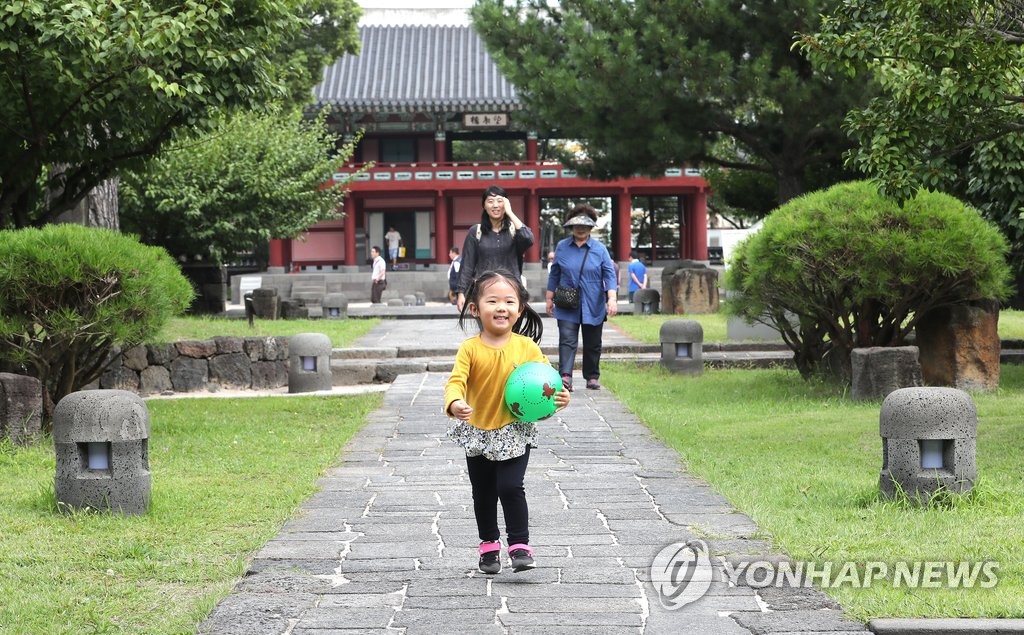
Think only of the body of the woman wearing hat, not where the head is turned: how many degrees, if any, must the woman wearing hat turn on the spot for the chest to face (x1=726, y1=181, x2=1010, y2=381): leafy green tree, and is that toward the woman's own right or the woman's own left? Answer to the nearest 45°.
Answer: approximately 90° to the woman's own left

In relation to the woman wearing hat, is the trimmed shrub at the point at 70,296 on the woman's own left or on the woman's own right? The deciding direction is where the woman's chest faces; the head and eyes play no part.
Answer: on the woman's own right

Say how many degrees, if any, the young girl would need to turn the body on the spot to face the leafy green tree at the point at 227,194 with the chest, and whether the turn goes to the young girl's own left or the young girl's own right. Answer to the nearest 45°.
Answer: approximately 180°

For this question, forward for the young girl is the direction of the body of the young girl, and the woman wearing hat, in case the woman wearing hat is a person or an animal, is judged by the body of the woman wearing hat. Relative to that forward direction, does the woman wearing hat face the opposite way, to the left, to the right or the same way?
the same way

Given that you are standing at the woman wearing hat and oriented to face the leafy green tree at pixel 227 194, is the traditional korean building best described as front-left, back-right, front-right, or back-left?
front-right

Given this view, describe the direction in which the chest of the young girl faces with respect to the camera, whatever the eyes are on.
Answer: toward the camera

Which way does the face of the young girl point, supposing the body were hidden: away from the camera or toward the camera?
toward the camera

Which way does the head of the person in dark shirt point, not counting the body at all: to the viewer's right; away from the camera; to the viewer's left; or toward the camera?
toward the camera

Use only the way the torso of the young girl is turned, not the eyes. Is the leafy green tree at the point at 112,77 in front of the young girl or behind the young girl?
behind

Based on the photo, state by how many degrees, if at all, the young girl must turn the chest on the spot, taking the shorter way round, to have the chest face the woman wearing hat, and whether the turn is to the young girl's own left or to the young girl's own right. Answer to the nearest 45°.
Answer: approximately 180°

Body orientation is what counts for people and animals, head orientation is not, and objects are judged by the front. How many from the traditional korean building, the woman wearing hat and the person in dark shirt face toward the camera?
3

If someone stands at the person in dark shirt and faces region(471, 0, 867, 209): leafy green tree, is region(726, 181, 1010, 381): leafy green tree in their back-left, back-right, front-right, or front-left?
front-right

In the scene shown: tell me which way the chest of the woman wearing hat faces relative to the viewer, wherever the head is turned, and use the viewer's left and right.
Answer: facing the viewer

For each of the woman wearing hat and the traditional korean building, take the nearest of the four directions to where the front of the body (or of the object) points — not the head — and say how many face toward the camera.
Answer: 2

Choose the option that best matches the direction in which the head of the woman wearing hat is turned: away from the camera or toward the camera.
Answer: toward the camera
